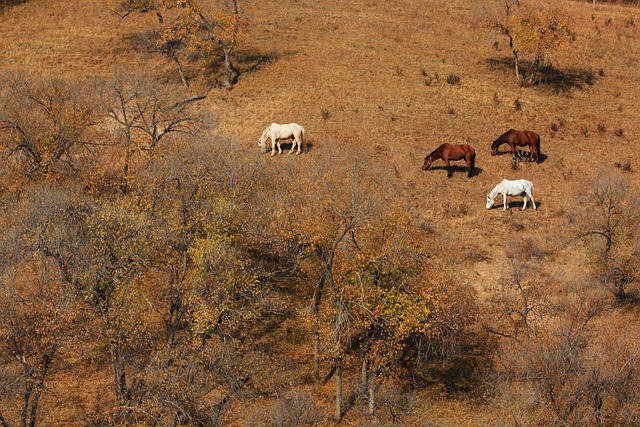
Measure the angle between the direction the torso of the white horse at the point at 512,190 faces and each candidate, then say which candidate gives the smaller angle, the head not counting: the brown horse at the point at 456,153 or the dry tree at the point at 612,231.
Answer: the brown horse

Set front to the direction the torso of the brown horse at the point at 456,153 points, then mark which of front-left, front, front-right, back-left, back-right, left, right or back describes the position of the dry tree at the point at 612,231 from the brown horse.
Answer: back-left

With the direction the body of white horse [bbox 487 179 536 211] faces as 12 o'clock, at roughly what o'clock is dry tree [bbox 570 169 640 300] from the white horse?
The dry tree is roughly at 7 o'clock from the white horse.

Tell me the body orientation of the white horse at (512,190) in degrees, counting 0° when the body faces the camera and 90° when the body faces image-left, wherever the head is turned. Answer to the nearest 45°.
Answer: approximately 90°

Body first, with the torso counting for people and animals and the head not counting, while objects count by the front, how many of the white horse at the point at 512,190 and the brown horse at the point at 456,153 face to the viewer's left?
2

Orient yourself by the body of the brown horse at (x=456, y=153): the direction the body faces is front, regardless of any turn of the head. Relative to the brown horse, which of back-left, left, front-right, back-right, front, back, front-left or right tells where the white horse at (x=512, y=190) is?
back-left

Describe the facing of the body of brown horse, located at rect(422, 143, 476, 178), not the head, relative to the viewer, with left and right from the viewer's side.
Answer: facing to the left of the viewer

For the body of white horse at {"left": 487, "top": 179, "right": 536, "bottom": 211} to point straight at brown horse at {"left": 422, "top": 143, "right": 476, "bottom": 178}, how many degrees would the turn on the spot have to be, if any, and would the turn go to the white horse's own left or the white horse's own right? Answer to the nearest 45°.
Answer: approximately 45° to the white horse's own right
